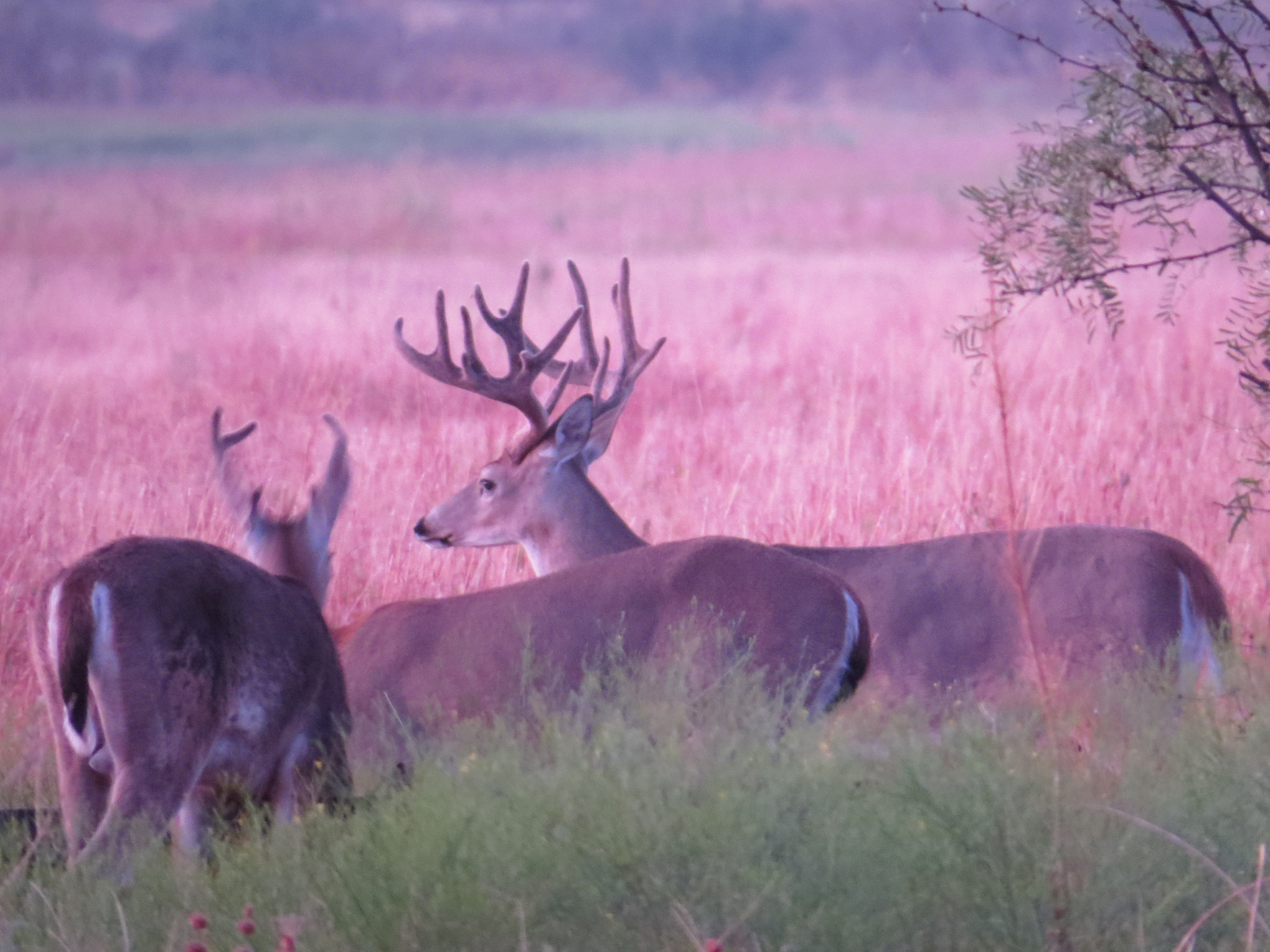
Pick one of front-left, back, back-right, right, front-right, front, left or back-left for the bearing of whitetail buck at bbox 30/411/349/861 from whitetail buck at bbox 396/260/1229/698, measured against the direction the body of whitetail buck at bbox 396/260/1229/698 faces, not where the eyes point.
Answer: front-left

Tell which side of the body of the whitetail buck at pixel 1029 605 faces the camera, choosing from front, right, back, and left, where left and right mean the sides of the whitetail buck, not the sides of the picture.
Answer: left

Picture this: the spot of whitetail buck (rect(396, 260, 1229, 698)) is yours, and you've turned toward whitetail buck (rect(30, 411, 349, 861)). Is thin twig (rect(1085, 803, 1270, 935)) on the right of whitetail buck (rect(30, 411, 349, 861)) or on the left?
left

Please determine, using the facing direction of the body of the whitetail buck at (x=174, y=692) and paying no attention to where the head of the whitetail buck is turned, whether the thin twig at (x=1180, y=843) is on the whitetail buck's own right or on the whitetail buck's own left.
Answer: on the whitetail buck's own right

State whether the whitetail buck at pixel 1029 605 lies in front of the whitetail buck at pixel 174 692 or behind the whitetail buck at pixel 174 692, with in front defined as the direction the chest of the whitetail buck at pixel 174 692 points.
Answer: in front

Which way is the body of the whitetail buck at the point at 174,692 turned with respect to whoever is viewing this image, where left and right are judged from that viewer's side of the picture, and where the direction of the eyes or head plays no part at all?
facing away from the viewer and to the right of the viewer

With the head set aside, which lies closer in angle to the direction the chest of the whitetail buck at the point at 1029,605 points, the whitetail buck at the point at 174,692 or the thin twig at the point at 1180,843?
the whitetail buck

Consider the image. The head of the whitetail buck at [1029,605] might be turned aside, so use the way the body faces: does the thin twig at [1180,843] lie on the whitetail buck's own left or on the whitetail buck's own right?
on the whitetail buck's own left

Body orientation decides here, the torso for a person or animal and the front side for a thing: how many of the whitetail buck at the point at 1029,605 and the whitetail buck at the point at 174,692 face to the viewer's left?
1

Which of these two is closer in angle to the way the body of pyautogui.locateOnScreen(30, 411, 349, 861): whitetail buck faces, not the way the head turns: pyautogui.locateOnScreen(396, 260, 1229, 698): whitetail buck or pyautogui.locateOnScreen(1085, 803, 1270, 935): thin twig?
the whitetail buck

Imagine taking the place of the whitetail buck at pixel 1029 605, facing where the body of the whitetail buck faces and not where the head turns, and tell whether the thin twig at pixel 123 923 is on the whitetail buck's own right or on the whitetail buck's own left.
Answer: on the whitetail buck's own left

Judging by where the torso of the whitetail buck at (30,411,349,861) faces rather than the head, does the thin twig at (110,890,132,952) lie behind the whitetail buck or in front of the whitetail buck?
behind

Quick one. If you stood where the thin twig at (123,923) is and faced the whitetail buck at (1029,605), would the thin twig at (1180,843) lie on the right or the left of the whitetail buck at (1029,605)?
right
